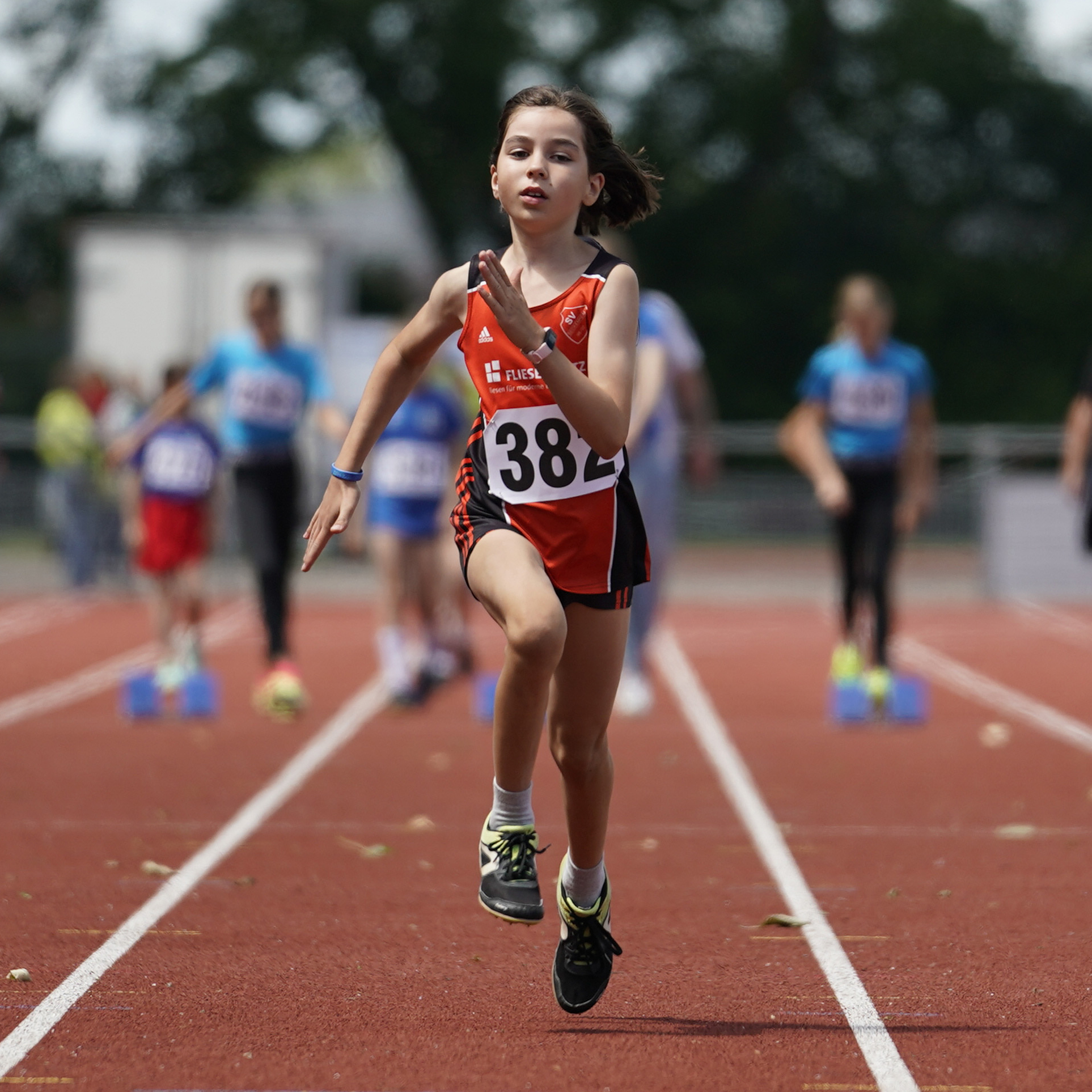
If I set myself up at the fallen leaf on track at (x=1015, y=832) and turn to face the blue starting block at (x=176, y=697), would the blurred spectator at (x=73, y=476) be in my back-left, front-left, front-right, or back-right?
front-right

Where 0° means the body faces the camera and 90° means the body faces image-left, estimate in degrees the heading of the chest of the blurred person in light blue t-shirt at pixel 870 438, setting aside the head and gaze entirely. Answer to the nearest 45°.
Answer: approximately 0°

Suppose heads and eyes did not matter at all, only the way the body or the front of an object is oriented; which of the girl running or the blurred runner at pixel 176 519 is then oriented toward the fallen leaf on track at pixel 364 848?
the blurred runner

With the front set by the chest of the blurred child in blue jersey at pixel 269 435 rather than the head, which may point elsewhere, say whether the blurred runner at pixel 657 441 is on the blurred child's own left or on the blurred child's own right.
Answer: on the blurred child's own left

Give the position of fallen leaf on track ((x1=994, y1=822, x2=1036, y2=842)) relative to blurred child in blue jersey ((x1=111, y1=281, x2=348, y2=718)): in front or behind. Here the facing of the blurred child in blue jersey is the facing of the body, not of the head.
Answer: in front

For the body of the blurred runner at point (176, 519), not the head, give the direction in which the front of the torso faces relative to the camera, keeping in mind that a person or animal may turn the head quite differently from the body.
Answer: toward the camera

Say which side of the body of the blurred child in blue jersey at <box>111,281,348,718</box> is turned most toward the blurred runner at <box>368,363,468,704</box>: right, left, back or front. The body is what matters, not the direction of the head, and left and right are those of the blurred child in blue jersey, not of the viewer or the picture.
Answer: left

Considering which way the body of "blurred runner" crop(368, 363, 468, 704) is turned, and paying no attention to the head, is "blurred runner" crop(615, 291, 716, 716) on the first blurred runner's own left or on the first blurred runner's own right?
on the first blurred runner's own left

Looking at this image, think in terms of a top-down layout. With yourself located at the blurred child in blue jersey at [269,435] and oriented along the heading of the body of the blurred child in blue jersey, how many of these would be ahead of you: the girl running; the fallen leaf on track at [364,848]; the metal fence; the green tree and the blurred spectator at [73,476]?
2

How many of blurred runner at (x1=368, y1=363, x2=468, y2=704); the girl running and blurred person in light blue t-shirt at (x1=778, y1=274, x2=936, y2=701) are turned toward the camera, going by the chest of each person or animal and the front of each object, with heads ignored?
3

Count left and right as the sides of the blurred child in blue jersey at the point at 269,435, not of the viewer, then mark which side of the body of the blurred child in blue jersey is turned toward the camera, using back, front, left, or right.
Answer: front

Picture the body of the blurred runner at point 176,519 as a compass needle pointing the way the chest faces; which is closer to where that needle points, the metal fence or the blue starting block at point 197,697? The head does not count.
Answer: the blue starting block

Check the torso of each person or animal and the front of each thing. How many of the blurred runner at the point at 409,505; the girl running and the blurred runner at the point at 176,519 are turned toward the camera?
3

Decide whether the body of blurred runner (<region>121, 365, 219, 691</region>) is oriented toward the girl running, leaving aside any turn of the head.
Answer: yes

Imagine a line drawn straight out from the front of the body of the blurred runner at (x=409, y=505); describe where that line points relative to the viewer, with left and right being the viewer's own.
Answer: facing the viewer
